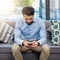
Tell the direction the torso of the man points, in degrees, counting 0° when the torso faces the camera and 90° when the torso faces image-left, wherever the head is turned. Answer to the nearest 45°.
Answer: approximately 0°
